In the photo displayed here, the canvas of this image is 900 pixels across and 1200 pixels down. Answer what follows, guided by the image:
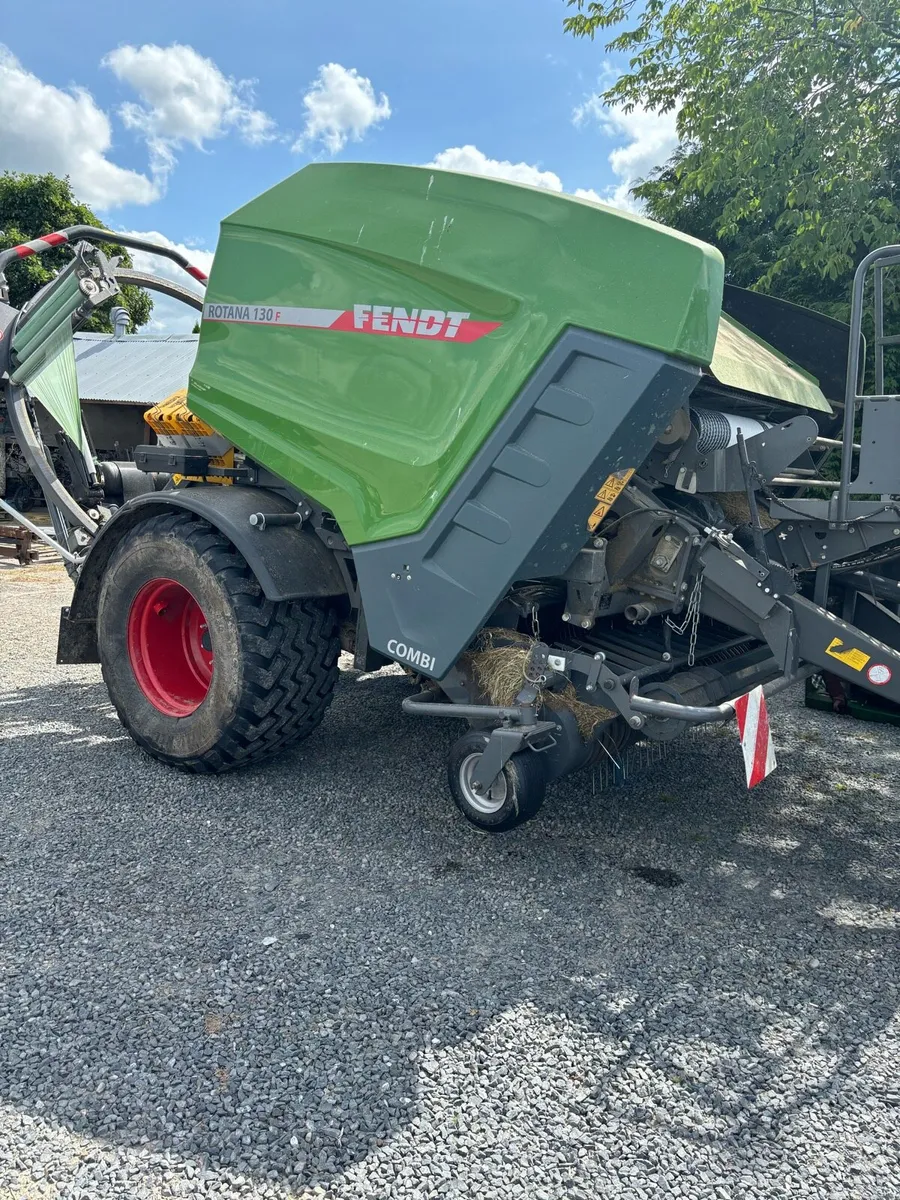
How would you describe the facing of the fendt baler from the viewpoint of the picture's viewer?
facing the viewer and to the right of the viewer

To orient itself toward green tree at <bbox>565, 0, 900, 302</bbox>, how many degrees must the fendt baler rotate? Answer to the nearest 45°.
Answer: approximately 90° to its left

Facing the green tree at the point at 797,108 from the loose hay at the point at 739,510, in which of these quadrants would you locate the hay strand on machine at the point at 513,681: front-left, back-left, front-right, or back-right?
back-left
